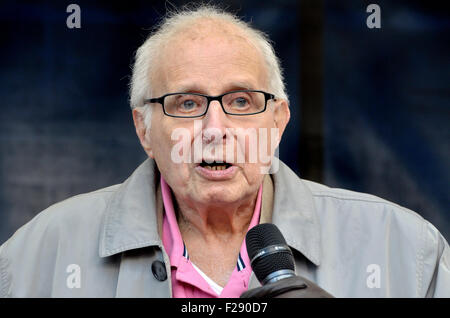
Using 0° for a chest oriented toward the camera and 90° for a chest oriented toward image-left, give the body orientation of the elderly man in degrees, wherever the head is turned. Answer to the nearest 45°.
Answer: approximately 0°
